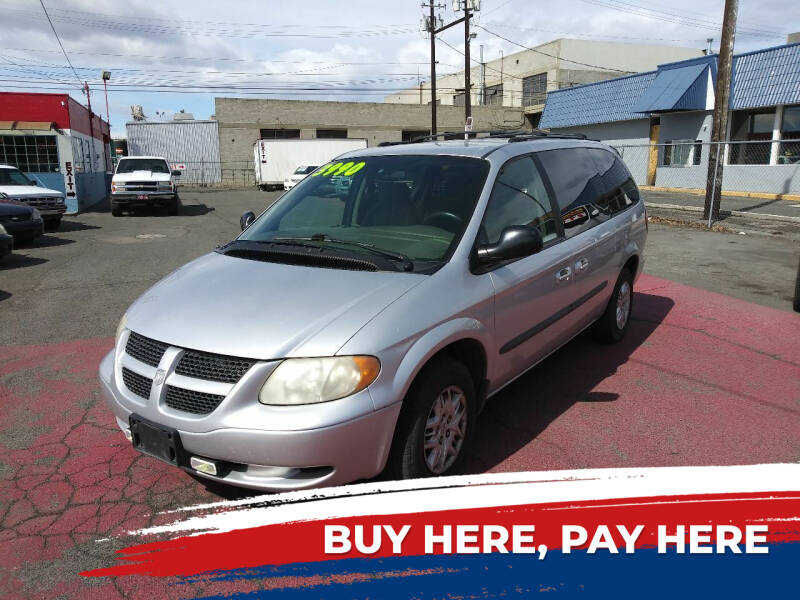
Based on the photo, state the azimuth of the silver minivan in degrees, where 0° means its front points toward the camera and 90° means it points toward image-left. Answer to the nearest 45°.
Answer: approximately 45°

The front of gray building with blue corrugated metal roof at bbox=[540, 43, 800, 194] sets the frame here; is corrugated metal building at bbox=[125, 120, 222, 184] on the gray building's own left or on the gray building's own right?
on the gray building's own right

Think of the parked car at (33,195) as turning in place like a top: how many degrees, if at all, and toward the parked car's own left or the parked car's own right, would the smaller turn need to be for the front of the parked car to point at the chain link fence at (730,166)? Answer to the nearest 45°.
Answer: approximately 45° to the parked car's own left

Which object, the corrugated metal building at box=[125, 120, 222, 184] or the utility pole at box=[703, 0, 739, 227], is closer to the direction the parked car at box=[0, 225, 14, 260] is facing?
the utility pole

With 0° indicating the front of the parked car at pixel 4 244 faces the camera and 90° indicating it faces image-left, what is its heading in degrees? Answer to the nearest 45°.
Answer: approximately 315°

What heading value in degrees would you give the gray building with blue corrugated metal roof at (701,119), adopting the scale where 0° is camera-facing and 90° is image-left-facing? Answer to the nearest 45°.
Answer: approximately 45°

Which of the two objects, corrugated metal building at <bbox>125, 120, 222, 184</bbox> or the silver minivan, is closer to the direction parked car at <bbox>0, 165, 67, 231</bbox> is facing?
the silver minivan

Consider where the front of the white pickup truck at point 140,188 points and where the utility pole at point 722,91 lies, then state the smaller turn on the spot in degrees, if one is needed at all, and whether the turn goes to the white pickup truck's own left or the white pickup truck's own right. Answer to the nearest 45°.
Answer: approximately 45° to the white pickup truck's own left

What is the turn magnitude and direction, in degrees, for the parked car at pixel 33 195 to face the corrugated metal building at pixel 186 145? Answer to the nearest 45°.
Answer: approximately 135° to its left

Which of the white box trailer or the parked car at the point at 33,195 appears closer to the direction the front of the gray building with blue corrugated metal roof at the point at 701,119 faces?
the parked car
